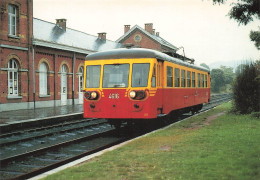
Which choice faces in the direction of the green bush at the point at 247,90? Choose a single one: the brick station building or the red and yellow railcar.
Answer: the brick station building

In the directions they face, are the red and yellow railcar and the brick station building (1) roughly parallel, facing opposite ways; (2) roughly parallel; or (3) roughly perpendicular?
roughly perpendicular

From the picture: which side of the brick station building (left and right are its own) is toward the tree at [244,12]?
front

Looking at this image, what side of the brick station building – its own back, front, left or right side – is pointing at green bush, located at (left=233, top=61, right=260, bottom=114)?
front

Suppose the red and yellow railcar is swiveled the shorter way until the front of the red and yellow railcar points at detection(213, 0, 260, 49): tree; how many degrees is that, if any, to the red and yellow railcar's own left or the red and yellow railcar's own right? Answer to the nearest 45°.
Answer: approximately 135° to the red and yellow railcar's own left

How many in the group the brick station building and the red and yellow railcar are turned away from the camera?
0

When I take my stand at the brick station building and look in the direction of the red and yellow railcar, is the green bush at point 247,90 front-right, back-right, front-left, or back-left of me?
front-left

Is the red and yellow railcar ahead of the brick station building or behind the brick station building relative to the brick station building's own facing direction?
ahead

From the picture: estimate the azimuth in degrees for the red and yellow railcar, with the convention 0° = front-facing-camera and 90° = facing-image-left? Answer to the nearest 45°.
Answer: approximately 45°

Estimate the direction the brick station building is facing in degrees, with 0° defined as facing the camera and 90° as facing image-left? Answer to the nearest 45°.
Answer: approximately 315°

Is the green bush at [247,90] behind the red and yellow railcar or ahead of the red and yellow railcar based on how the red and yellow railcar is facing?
behind

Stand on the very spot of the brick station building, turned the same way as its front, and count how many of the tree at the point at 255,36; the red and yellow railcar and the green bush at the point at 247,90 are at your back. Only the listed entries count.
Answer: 0
